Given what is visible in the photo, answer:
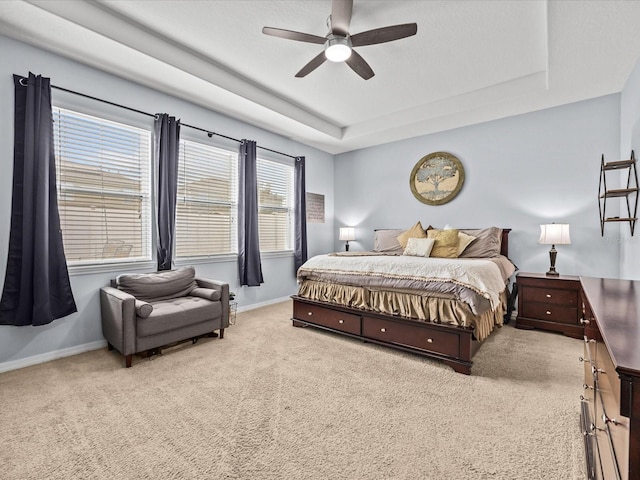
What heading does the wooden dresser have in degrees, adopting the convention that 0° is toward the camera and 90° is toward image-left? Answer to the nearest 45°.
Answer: approximately 90°

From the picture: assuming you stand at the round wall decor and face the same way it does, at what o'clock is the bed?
The bed is roughly at 12 o'clock from the round wall decor.

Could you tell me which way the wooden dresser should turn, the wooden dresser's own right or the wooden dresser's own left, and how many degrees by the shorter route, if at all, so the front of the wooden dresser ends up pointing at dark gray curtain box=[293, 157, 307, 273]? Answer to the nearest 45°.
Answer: approximately 45° to the wooden dresser's own right

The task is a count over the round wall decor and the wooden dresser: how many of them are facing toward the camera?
1

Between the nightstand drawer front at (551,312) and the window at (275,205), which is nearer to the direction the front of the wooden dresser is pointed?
the window

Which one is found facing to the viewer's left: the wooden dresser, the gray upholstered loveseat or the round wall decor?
the wooden dresser

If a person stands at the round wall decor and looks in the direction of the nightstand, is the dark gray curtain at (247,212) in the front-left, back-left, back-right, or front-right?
back-right

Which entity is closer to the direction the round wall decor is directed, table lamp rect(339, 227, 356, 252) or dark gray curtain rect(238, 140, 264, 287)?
the dark gray curtain
